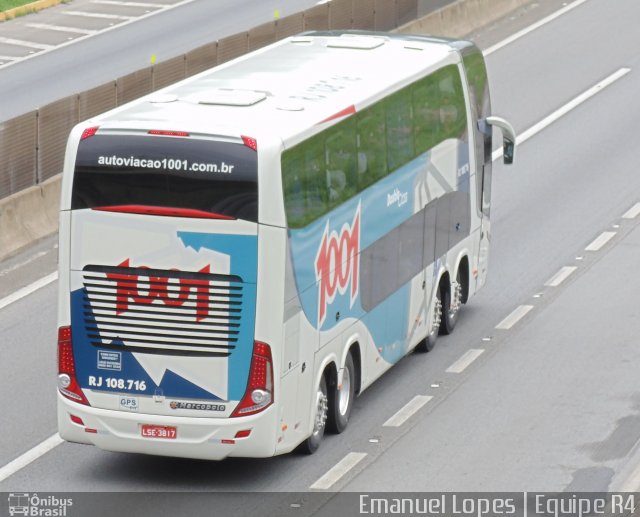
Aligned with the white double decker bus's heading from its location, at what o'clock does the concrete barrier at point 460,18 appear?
The concrete barrier is roughly at 11 o'clock from the white double decker bus.

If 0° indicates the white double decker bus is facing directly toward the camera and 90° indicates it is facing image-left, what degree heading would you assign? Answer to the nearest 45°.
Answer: approximately 225°

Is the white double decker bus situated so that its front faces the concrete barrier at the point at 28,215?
no

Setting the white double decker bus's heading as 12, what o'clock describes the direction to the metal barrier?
The metal barrier is roughly at 10 o'clock from the white double decker bus.

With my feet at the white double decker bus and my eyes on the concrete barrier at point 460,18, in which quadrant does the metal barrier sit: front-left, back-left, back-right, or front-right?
front-left

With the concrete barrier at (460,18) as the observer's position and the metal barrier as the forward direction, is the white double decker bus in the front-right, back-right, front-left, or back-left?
front-left
